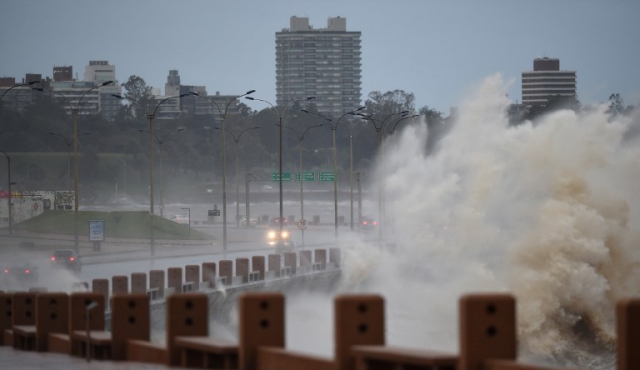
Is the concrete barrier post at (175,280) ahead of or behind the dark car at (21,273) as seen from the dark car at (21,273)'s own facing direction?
behind

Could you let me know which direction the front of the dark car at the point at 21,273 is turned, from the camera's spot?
facing away from the viewer

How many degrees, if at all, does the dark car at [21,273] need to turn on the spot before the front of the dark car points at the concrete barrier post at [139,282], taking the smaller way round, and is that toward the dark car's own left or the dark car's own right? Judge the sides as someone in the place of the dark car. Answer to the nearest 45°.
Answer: approximately 180°

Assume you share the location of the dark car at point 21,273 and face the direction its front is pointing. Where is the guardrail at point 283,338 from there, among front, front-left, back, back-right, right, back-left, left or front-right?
back
